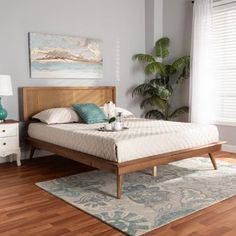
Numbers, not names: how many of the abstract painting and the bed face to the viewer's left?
0

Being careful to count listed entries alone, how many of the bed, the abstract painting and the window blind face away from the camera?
0

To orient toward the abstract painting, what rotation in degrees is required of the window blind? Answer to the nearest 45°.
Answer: approximately 45° to its right

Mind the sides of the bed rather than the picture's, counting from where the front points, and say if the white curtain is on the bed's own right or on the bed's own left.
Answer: on the bed's own left

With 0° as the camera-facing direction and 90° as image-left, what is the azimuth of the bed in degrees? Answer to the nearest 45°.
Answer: approximately 315°

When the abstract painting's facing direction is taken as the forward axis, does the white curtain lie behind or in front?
in front

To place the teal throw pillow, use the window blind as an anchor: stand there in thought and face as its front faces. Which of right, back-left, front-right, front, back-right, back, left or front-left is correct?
front

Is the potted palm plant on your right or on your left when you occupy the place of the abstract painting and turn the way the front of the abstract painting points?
on your left

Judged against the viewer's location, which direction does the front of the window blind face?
facing the viewer and to the left of the viewer

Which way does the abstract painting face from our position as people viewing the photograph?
facing the viewer and to the right of the viewer
